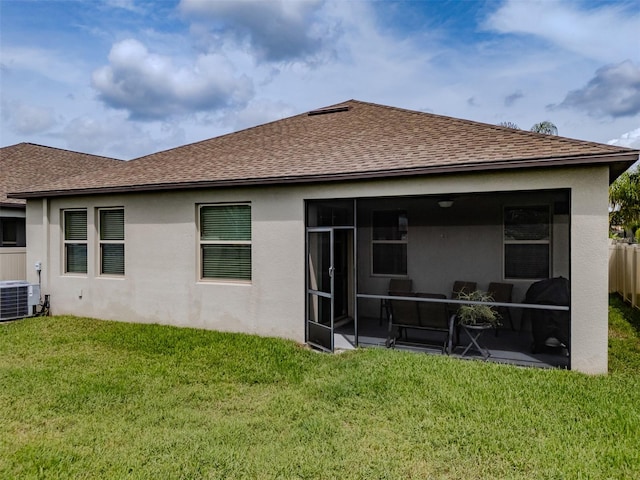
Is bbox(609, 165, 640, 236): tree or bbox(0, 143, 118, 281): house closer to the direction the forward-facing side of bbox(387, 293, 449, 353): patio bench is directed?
the tree

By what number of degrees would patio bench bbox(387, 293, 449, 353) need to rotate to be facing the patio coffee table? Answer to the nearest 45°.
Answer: approximately 90° to its right

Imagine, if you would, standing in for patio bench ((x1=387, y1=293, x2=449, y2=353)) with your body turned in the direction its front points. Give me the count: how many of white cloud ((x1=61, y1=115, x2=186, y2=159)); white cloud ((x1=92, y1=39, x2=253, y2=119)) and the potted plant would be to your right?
1

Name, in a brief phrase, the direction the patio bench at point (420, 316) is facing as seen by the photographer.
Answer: facing away from the viewer

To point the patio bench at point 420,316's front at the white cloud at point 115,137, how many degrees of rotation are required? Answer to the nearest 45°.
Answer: approximately 45° to its left

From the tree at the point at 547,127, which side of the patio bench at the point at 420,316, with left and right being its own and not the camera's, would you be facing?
front

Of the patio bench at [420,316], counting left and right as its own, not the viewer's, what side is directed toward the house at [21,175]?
left

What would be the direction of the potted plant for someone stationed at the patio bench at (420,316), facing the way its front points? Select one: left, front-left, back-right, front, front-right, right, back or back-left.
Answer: right

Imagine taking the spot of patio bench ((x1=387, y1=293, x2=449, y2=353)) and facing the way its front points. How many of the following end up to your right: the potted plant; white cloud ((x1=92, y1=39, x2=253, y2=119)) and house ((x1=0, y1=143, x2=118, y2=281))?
1

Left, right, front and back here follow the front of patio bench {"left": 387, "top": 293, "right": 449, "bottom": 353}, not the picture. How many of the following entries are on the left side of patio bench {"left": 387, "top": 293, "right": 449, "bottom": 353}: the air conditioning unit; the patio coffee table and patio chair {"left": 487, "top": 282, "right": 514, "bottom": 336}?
1
